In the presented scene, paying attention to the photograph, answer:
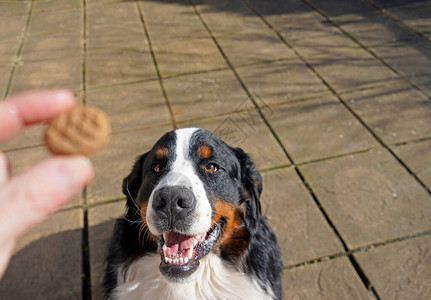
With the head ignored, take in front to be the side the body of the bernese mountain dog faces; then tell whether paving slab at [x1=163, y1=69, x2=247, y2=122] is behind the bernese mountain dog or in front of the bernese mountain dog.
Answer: behind

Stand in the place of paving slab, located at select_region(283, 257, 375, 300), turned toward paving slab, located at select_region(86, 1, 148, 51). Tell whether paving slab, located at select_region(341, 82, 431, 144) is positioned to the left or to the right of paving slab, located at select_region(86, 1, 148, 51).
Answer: right

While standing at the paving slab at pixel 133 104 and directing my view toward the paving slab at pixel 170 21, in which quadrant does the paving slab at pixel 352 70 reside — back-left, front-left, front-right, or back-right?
front-right

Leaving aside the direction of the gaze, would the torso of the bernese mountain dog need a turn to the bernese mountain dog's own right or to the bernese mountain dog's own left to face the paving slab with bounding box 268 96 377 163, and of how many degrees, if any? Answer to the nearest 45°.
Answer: approximately 135° to the bernese mountain dog's own left

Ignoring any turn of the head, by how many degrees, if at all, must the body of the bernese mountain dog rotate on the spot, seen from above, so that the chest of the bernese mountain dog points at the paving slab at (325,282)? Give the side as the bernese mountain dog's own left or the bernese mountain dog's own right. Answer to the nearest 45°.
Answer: approximately 90° to the bernese mountain dog's own left

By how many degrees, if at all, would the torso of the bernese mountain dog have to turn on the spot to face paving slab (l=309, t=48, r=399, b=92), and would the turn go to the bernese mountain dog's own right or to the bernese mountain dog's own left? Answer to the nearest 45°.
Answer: approximately 135° to the bernese mountain dog's own left

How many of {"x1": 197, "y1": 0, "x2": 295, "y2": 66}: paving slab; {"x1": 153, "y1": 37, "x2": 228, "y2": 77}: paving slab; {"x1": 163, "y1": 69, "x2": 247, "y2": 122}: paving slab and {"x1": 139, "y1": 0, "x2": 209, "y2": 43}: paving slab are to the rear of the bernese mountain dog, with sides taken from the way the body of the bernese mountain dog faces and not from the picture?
4

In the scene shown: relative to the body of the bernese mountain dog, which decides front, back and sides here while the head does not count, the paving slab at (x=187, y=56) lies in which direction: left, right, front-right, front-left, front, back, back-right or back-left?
back

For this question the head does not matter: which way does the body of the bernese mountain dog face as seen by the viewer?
toward the camera

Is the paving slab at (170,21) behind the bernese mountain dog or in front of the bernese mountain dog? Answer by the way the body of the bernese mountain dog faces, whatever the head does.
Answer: behind

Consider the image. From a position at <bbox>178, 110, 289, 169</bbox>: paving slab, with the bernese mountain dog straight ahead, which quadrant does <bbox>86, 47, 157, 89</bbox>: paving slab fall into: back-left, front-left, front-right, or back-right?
back-right

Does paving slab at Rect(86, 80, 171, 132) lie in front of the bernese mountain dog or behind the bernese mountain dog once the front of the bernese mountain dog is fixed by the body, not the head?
behind

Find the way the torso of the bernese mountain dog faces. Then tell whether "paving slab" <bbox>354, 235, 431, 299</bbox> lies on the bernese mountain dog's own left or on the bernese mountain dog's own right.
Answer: on the bernese mountain dog's own left
